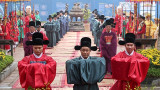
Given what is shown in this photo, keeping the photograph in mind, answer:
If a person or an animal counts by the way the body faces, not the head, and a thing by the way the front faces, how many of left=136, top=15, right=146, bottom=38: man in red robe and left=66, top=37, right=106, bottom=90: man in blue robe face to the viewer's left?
1

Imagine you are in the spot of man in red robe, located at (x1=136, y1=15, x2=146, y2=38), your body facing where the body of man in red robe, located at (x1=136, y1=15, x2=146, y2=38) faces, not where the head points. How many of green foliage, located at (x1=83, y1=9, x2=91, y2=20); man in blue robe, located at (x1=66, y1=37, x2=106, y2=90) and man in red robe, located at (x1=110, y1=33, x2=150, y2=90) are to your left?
2

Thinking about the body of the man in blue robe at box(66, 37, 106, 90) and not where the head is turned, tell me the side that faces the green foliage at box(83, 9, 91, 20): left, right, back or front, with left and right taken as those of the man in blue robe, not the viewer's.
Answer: back

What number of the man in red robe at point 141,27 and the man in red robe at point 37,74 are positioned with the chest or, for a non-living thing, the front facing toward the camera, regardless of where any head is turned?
1

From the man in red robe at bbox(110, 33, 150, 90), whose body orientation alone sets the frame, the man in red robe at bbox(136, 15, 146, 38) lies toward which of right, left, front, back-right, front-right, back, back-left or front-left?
back

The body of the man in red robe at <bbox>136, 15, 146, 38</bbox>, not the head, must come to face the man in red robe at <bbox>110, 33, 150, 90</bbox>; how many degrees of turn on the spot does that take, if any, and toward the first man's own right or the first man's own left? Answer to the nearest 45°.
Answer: approximately 90° to the first man's own left

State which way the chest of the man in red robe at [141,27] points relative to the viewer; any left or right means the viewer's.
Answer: facing to the left of the viewer

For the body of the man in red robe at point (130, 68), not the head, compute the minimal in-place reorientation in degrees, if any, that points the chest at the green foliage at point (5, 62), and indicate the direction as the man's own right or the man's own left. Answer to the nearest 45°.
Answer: approximately 135° to the man's own right

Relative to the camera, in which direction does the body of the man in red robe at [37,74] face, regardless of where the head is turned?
toward the camera

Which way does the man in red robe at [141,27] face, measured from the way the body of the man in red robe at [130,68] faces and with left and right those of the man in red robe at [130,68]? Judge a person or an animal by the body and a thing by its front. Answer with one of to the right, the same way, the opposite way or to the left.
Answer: to the right

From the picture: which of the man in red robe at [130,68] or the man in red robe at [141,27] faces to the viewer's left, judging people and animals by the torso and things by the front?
the man in red robe at [141,27]

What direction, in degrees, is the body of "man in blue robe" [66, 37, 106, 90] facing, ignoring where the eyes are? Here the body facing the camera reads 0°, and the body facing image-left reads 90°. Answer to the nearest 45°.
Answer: approximately 0°

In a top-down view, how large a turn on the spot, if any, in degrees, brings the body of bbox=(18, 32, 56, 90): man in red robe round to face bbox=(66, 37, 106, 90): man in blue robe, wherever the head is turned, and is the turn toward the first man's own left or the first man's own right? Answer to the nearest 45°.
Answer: approximately 90° to the first man's own left

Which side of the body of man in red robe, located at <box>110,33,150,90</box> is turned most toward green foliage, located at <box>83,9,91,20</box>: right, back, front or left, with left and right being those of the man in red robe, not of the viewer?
back

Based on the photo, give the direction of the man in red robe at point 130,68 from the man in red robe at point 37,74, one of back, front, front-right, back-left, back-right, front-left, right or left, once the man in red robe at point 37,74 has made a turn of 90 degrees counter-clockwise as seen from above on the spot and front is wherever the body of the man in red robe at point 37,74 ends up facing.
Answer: front
